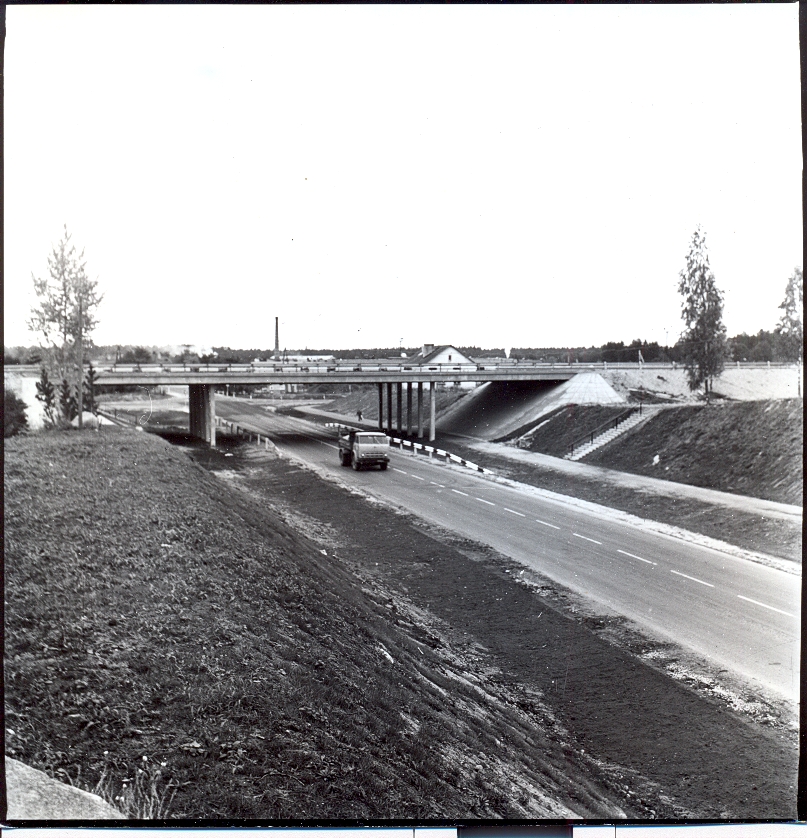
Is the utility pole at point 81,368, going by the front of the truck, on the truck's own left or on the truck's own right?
on the truck's own right

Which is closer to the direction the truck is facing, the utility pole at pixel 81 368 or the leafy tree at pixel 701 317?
the leafy tree

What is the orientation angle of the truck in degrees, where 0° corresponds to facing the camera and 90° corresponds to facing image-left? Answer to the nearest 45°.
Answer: approximately 315°

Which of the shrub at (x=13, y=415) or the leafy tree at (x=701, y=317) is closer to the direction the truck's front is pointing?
the leafy tree

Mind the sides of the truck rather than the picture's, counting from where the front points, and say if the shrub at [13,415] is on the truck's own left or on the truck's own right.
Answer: on the truck's own right
